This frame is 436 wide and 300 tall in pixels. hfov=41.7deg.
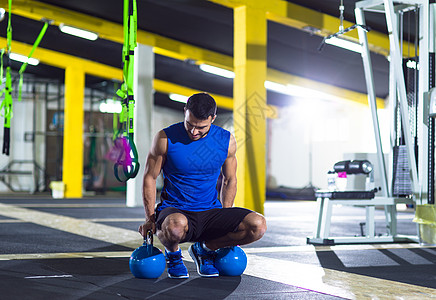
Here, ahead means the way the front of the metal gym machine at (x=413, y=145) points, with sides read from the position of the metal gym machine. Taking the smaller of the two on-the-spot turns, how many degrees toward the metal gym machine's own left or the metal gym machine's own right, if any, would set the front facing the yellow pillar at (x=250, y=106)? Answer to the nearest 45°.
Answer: approximately 45° to the metal gym machine's own right

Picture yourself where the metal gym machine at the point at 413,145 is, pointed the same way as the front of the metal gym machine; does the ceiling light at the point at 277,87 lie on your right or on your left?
on your right

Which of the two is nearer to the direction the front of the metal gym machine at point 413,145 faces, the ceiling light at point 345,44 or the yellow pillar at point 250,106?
the yellow pillar

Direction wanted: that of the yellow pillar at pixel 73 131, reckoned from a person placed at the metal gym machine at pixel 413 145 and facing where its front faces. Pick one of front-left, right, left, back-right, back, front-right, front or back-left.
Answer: front-right

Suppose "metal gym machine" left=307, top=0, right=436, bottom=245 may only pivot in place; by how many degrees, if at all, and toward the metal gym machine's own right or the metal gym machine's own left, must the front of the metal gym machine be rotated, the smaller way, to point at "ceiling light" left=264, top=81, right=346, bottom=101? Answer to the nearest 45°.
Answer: approximately 90° to the metal gym machine's own right

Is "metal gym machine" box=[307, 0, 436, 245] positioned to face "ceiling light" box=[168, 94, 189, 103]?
no

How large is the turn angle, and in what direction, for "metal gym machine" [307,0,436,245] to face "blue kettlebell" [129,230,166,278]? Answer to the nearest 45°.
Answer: approximately 45° to its left

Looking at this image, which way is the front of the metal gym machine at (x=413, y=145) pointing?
to the viewer's left

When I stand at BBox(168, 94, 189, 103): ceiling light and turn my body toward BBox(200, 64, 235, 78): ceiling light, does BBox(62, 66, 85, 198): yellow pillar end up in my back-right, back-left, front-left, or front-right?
front-right

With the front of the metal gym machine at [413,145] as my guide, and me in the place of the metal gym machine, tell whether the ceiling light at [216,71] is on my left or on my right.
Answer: on my right

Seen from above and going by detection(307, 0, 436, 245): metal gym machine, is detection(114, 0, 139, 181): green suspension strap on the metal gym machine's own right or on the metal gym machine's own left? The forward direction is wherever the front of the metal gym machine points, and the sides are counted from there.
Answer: on the metal gym machine's own left

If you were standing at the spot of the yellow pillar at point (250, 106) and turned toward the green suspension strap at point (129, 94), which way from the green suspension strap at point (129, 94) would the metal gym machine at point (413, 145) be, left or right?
left
